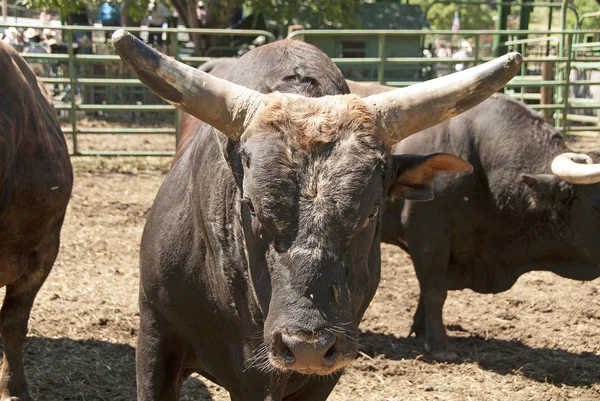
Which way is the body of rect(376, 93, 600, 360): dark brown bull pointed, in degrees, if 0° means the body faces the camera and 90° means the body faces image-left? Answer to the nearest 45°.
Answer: approximately 270°

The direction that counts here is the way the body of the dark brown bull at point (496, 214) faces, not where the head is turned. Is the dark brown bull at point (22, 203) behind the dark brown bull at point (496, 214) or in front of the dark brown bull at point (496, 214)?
behind

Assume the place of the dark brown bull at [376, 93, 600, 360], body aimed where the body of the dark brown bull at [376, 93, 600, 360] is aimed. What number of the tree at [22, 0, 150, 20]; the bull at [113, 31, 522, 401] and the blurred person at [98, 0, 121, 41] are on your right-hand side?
1

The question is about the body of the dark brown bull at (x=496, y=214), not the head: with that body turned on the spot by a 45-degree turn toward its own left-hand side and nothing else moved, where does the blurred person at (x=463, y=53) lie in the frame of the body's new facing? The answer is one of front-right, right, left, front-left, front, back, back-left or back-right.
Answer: front-left

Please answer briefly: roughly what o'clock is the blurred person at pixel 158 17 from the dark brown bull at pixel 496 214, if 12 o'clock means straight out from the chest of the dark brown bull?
The blurred person is roughly at 8 o'clock from the dark brown bull.

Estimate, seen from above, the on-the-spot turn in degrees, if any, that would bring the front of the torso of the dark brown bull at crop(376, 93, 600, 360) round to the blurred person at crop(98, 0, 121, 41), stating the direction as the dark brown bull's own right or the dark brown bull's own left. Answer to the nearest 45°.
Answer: approximately 135° to the dark brown bull's own left

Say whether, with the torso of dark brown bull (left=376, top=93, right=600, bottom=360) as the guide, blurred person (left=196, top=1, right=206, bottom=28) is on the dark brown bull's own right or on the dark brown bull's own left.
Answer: on the dark brown bull's own left
